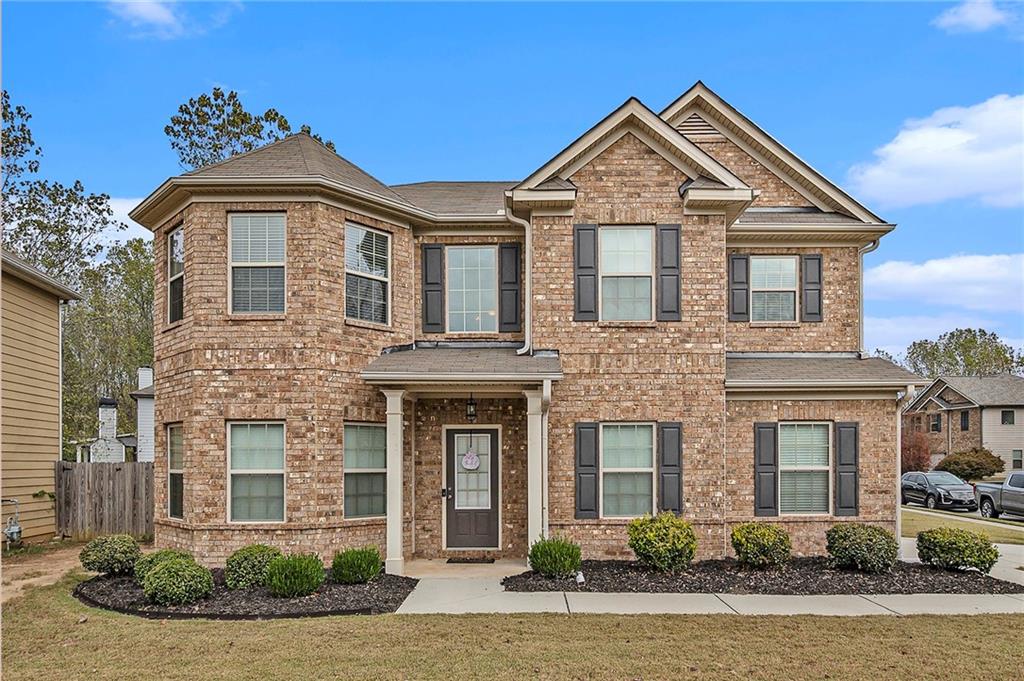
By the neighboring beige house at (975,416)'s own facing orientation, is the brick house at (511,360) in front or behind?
in front

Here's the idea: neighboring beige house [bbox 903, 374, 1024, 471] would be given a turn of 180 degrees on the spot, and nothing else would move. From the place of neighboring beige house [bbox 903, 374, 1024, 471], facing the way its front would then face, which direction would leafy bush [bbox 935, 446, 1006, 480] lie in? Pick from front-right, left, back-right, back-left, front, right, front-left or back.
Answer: back-right

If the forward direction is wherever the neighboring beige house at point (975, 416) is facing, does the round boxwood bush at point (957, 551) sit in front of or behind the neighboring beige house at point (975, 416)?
in front

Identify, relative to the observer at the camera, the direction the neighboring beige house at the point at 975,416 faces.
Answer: facing the viewer and to the left of the viewer

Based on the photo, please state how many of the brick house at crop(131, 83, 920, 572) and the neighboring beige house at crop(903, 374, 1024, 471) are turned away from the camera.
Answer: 0

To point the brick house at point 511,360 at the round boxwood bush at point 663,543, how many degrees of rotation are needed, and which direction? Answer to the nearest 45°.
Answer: approximately 45° to its left

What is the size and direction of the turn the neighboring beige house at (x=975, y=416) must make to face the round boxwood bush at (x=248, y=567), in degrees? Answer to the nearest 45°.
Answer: approximately 45° to its left

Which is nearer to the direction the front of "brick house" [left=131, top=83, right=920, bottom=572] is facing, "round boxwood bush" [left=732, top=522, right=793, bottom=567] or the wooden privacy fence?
the round boxwood bush

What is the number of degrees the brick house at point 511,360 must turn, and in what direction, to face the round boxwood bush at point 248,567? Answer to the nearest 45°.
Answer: approximately 45° to its right

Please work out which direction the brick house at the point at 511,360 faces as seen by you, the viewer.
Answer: facing the viewer

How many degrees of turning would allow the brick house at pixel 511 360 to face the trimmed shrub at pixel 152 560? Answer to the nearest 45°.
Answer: approximately 45° to its right
